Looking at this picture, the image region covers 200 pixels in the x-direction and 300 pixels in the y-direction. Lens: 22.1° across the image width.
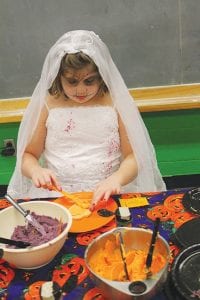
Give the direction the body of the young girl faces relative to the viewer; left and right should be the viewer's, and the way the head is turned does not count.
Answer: facing the viewer

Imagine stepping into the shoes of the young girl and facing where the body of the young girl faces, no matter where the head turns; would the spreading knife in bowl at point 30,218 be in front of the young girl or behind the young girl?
in front

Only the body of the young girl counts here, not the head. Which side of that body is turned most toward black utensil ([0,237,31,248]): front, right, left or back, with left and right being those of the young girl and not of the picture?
front

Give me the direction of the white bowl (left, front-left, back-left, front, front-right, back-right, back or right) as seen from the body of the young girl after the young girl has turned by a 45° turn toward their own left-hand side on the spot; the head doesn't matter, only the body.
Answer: front-right

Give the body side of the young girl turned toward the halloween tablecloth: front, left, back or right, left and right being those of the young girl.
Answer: front
